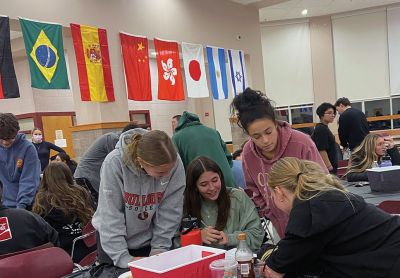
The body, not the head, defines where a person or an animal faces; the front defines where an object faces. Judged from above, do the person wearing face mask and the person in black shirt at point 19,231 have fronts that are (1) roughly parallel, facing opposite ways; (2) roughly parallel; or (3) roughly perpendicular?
roughly parallel, facing opposite ways

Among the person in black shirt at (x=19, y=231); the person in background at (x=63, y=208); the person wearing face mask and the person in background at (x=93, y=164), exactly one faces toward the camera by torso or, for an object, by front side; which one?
the person wearing face mask

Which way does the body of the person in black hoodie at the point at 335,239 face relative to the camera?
to the viewer's left

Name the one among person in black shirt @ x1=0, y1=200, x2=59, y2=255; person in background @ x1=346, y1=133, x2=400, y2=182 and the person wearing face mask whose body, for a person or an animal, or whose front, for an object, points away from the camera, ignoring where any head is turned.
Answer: person in black shirt @ x1=0, y1=200, x2=59, y2=255

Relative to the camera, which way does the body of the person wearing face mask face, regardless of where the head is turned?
toward the camera

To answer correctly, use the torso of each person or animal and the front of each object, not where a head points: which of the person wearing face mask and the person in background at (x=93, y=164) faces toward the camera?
the person wearing face mask

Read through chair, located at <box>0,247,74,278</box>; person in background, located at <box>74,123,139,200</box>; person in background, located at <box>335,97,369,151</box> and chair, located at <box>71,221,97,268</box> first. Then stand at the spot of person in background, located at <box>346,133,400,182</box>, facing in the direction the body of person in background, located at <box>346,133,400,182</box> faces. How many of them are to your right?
3

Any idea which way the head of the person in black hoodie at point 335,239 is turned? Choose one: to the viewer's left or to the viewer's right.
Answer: to the viewer's left

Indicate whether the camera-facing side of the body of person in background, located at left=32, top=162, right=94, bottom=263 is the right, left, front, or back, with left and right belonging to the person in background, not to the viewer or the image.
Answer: back

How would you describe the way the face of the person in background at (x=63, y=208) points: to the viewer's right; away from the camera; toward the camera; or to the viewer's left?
away from the camera

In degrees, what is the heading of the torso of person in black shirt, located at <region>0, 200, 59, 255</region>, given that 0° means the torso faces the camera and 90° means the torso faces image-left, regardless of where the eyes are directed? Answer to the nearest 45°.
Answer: approximately 180°
